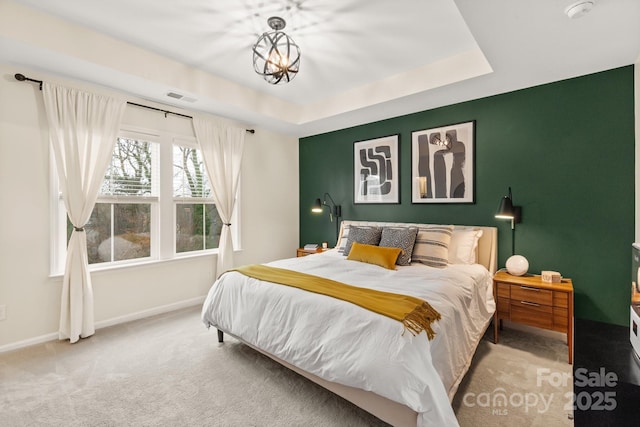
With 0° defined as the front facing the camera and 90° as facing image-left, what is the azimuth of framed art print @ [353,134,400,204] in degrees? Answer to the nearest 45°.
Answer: approximately 45°

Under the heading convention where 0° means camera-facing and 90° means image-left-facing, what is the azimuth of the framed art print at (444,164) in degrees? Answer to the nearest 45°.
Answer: approximately 45°

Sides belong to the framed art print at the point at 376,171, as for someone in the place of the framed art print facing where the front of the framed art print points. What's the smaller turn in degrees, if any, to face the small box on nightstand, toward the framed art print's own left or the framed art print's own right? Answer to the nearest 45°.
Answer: approximately 90° to the framed art print's own left

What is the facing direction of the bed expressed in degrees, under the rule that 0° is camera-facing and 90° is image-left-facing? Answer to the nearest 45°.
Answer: approximately 45°
